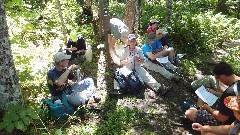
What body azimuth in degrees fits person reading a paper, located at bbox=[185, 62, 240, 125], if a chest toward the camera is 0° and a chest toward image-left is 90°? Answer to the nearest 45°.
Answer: approximately 90°

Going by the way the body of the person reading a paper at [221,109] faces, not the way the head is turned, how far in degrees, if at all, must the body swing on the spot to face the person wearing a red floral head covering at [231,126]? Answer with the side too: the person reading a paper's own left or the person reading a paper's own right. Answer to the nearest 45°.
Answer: approximately 90° to the person reading a paper's own left

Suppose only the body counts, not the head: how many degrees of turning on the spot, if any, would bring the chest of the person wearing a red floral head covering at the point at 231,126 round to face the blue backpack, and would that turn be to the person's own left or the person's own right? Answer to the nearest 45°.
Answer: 0° — they already face it

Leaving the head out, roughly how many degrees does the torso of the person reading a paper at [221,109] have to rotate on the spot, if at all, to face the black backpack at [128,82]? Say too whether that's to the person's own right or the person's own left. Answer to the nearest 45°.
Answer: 0° — they already face it

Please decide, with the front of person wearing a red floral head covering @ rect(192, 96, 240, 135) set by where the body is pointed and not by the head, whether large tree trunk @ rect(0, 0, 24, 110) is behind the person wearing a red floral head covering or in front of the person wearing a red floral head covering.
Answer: in front

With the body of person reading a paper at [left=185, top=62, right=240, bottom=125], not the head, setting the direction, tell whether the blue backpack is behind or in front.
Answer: in front

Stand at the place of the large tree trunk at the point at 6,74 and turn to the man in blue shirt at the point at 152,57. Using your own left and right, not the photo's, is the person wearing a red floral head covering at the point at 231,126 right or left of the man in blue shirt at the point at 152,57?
right

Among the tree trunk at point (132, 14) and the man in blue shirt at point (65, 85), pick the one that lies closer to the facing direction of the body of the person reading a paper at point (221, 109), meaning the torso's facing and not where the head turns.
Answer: the man in blue shirt

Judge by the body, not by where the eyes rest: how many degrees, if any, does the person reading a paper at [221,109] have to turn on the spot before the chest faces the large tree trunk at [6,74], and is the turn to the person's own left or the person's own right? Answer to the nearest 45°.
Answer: approximately 45° to the person's own left

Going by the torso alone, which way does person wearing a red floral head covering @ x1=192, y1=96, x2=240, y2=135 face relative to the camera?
to the viewer's left

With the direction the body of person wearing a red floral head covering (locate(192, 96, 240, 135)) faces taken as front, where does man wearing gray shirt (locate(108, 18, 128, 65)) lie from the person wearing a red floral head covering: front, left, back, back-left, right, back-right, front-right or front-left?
front-right

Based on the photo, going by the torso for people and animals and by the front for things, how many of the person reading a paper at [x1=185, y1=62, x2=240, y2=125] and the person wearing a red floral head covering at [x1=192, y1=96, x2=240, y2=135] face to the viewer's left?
2
